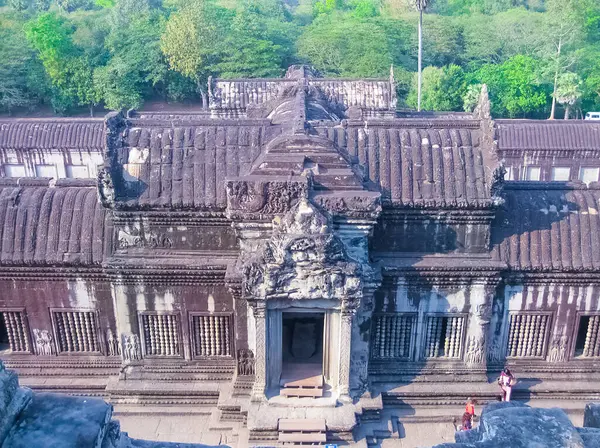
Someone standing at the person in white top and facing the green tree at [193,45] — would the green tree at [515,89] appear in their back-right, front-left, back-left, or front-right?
front-right

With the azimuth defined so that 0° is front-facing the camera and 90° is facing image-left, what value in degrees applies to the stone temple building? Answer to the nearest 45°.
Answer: approximately 0°

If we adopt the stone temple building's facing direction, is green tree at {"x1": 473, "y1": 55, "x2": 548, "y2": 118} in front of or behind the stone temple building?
behind

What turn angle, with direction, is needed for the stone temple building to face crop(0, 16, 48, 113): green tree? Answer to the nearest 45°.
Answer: approximately 135° to its right

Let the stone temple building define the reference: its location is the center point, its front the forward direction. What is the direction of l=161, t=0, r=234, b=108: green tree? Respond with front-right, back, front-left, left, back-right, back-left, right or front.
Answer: back

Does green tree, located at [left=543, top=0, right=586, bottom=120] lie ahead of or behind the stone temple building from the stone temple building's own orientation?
behind

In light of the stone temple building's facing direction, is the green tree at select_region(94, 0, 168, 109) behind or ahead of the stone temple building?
behind

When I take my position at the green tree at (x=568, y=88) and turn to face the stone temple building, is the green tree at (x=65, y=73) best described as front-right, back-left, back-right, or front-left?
front-right

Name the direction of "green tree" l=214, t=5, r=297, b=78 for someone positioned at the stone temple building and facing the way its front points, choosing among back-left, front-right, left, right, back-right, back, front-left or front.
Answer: back

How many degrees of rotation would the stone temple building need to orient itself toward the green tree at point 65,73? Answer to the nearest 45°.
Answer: approximately 135° to its right

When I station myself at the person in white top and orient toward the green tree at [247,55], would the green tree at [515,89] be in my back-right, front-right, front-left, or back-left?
front-right

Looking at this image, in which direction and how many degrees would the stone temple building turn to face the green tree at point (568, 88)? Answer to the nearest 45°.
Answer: approximately 135° to its left
